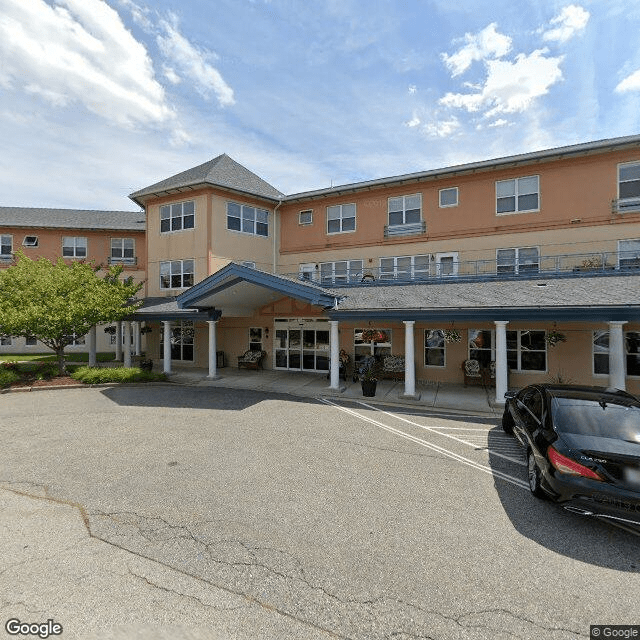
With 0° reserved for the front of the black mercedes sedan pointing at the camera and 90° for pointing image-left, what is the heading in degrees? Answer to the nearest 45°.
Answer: approximately 180°

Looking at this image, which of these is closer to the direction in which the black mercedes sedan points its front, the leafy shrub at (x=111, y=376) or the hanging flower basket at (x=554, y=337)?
the hanging flower basket

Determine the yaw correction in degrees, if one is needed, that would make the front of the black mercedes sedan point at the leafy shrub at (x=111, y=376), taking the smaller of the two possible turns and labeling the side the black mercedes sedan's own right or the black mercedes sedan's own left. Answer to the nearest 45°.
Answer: approximately 90° to the black mercedes sedan's own left

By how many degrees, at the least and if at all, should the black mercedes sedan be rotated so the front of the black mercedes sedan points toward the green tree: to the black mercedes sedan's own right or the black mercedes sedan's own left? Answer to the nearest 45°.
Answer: approximately 90° to the black mercedes sedan's own left

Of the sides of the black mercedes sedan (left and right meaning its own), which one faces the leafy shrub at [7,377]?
left

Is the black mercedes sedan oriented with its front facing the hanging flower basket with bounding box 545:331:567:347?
yes

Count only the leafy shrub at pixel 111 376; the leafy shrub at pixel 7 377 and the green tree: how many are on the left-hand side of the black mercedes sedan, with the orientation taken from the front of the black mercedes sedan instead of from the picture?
3
